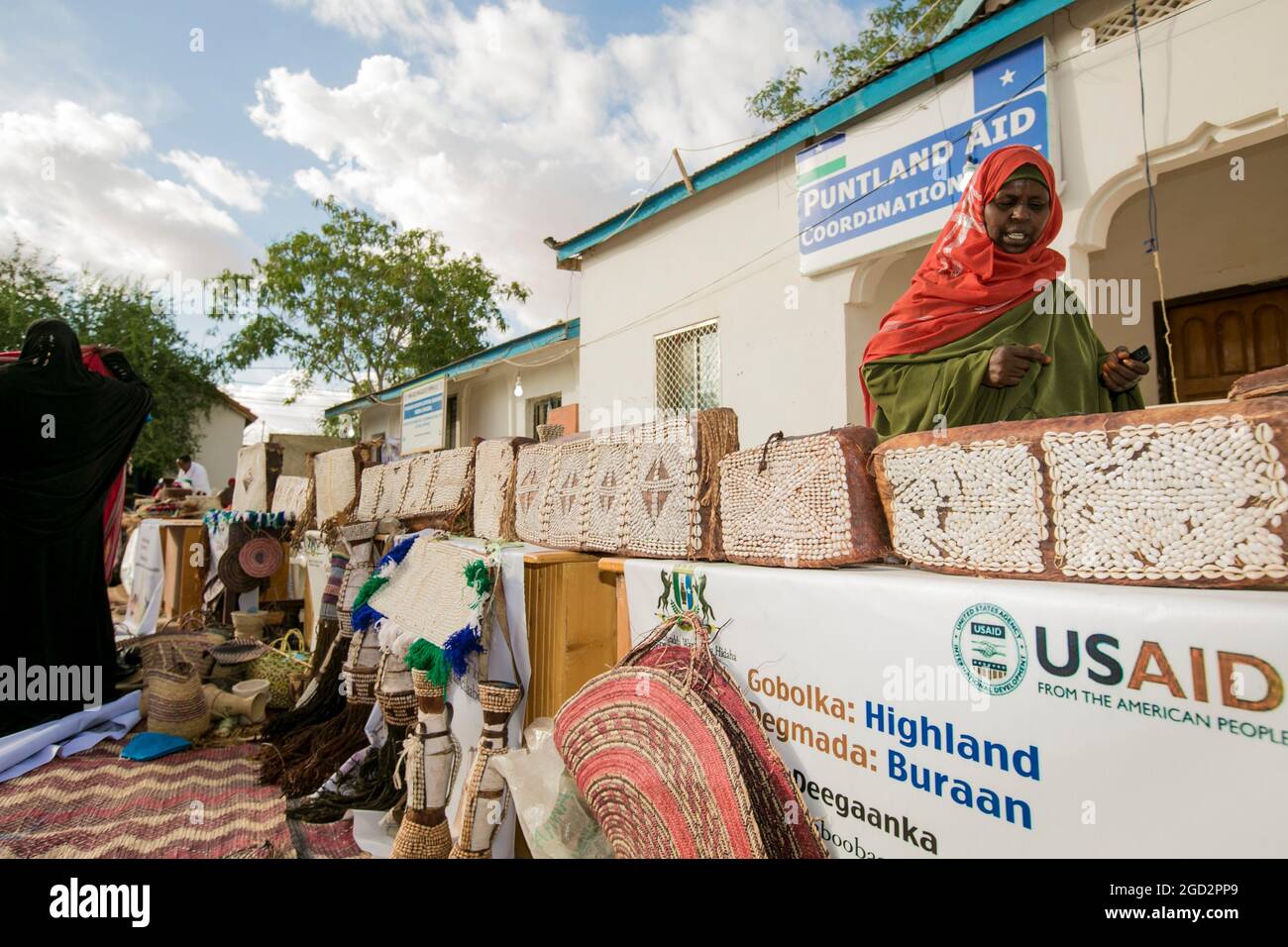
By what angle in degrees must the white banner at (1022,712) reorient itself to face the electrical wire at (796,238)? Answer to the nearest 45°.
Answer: approximately 135° to its right

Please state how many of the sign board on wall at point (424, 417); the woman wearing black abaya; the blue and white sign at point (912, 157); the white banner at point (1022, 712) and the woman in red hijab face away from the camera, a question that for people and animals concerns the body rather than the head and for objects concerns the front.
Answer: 1

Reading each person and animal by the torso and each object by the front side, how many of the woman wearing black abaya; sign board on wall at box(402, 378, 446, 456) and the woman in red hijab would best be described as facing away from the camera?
1

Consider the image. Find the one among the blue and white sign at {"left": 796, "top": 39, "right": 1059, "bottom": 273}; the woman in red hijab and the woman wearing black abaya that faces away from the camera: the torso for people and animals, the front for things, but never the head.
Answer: the woman wearing black abaya

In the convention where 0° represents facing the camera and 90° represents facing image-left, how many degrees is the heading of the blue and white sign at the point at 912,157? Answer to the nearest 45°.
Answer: approximately 45°

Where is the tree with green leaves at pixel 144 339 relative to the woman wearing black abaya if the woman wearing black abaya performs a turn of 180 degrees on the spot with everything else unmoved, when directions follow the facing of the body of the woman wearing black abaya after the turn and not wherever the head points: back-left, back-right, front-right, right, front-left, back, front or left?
back

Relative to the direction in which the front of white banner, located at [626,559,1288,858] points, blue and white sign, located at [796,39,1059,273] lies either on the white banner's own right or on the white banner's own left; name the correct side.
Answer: on the white banner's own right

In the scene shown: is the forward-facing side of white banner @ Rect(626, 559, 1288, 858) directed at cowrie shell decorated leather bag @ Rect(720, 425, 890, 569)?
no

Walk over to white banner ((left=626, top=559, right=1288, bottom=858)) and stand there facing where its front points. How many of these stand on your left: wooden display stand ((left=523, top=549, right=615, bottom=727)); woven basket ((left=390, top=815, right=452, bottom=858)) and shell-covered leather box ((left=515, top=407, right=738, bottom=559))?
0

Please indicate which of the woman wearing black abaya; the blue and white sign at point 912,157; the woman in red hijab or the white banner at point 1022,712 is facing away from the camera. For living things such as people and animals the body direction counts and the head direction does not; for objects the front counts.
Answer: the woman wearing black abaya

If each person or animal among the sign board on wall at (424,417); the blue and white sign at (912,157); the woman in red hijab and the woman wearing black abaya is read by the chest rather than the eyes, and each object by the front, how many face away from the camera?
1

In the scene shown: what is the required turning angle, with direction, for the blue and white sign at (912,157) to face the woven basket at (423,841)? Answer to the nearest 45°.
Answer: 0° — it already faces it

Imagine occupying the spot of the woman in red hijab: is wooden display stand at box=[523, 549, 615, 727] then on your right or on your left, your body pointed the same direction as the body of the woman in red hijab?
on your right

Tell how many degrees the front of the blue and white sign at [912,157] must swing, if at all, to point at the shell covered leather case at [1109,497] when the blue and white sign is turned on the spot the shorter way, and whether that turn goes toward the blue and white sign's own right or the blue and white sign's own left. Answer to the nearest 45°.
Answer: approximately 45° to the blue and white sign's own left

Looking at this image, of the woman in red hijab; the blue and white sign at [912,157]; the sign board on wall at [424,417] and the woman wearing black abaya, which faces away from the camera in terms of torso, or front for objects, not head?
the woman wearing black abaya

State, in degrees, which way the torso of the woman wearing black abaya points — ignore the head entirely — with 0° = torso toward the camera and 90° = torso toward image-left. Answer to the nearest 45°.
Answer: approximately 180°

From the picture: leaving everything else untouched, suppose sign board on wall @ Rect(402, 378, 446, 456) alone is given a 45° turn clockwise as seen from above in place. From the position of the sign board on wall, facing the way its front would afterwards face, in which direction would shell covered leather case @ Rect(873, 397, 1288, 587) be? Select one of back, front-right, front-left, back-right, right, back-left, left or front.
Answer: left

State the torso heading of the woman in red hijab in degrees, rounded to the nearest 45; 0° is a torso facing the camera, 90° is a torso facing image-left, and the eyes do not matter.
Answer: approximately 315°
